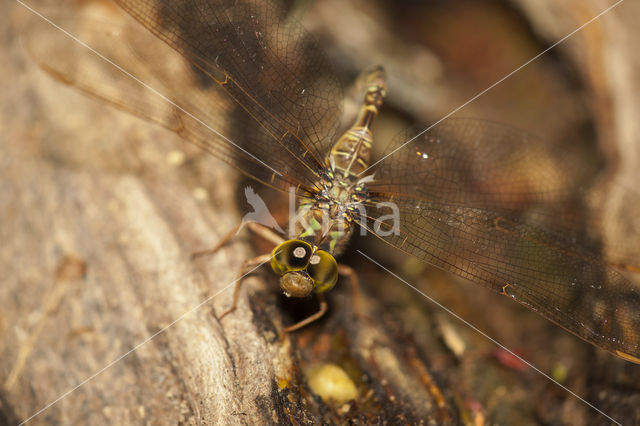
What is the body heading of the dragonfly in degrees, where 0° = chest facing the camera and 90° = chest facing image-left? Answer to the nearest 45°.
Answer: approximately 0°
